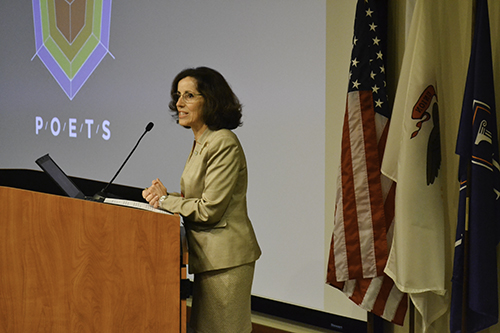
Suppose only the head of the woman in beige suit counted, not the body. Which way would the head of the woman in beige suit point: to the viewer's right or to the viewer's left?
to the viewer's left

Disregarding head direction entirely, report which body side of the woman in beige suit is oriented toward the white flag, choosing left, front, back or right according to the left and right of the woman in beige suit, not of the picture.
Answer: back

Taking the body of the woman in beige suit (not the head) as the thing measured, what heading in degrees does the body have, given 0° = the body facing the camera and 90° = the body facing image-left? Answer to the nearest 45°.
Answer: approximately 90°

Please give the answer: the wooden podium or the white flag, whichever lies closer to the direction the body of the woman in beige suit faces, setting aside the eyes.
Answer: the wooden podium

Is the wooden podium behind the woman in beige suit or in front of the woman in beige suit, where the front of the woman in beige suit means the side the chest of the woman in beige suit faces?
in front

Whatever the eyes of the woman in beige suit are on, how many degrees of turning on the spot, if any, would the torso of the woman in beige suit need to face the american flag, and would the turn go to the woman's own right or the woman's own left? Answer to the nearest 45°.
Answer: approximately 180°

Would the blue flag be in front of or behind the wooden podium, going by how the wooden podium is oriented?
behind
